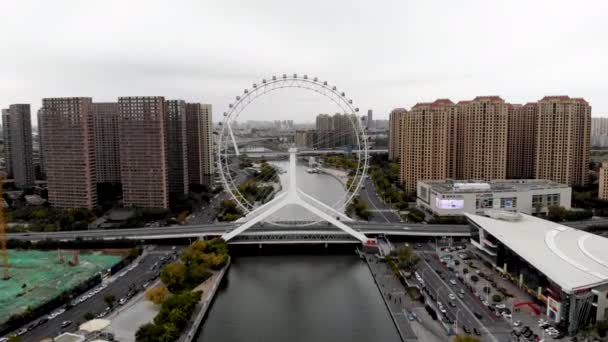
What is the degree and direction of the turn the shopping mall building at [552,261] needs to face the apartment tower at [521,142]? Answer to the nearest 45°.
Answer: approximately 135° to its right

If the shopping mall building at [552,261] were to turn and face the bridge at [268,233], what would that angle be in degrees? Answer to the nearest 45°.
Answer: approximately 45° to its right

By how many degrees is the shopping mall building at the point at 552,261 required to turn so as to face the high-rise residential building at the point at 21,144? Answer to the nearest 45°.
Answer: approximately 45° to its right

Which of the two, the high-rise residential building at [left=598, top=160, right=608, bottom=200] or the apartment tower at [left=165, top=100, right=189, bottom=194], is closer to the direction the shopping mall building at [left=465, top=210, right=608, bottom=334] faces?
the apartment tower

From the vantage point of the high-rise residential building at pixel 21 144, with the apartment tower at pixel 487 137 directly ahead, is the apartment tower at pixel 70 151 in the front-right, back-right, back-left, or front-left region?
front-right

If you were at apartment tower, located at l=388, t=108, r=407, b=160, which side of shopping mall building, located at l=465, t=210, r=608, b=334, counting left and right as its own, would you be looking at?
right

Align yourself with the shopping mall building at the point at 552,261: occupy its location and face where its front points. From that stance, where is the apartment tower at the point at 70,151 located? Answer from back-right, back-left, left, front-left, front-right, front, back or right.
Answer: front-right

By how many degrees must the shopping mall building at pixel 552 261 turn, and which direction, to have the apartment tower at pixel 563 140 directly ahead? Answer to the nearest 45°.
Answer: approximately 135° to its right

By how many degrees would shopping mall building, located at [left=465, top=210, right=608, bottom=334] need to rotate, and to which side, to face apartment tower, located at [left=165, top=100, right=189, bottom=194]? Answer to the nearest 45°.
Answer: approximately 45° to its right

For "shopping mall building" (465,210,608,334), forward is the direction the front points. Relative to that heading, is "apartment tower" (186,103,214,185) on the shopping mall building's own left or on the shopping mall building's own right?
on the shopping mall building's own right

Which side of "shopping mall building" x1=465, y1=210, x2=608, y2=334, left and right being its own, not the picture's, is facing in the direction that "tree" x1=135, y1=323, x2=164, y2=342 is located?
front

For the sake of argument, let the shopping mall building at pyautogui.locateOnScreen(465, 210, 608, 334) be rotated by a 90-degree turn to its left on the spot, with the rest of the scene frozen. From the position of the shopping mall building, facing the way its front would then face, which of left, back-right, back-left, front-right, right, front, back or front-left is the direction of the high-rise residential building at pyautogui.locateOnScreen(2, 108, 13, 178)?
back-right

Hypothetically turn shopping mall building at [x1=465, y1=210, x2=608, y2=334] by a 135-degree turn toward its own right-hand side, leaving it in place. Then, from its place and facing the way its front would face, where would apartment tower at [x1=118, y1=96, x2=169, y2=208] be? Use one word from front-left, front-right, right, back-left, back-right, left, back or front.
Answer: left

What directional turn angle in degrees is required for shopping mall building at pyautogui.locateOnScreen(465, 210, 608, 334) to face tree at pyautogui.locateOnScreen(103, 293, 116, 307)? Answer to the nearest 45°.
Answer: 0° — it already faces it

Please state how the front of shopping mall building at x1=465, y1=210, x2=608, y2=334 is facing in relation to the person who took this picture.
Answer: facing the viewer and to the left of the viewer

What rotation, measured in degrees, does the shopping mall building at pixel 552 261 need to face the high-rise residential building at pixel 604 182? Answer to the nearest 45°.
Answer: approximately 135° to its right
